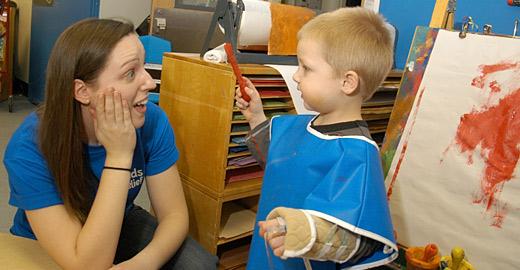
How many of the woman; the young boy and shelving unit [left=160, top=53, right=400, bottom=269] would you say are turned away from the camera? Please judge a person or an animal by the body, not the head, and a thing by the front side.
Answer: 0

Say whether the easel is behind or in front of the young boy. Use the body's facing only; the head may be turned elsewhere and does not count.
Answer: behind

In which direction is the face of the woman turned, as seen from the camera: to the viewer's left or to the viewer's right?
to the viewer's right

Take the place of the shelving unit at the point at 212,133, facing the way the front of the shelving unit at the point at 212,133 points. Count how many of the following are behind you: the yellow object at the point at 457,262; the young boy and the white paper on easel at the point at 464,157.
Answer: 0

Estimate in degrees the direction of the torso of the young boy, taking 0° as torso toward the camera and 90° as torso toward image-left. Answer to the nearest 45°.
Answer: approximately 45°

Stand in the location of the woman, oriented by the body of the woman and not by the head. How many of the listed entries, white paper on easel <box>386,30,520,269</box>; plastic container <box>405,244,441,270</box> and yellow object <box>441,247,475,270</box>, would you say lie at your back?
0

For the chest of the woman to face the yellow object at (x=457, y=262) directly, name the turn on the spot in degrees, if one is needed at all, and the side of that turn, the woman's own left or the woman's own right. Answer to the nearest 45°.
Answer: approximately 45° to the woman's own left

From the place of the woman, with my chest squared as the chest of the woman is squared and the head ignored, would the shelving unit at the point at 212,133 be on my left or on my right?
on my left

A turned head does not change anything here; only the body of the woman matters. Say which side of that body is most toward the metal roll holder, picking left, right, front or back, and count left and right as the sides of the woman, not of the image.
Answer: left

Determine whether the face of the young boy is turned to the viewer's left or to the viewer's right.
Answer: to the viewer's left

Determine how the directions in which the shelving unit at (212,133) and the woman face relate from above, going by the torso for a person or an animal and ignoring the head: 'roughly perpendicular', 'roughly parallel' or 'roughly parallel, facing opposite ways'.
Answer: roughly parallel

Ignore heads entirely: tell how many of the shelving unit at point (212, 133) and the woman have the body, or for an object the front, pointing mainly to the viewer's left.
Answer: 0

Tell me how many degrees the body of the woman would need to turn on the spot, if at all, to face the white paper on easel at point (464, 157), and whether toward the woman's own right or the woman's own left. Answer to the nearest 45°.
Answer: approximately 45° to the woman's own left

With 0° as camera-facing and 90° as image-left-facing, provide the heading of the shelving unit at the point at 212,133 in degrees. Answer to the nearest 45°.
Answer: approximately 315°

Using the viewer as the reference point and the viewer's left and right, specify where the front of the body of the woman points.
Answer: facing the viewer and to the right of the viewer
